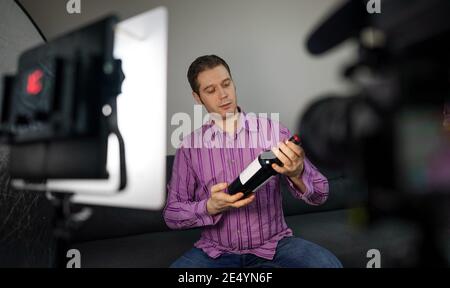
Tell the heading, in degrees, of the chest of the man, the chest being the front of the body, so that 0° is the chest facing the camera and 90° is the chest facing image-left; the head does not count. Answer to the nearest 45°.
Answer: approximately 0°

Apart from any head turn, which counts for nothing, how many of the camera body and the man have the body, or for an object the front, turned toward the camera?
1

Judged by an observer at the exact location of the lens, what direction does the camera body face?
facing away from the viewer and to the left of the viewer
